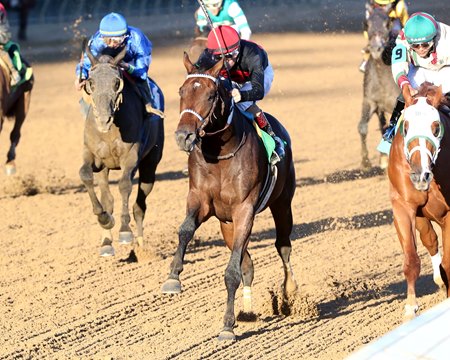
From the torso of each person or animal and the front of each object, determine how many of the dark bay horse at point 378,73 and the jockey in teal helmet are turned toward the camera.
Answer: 2

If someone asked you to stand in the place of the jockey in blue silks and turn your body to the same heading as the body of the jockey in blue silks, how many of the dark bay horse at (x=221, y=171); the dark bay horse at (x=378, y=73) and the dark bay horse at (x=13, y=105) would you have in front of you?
1

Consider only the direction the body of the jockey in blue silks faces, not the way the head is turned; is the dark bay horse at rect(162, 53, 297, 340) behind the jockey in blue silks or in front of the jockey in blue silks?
in front

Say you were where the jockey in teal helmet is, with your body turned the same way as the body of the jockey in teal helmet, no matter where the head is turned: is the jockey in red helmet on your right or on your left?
on your right

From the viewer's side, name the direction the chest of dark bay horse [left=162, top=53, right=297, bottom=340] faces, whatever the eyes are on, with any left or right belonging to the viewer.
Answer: facing the viewer and to the left of the viewer

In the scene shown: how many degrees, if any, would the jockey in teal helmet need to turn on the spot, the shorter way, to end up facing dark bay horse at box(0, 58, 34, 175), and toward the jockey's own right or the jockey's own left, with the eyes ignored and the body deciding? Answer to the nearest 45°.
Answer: approximately 135° to the jockey's own right

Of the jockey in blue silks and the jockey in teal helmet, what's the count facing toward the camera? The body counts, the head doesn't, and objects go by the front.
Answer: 2

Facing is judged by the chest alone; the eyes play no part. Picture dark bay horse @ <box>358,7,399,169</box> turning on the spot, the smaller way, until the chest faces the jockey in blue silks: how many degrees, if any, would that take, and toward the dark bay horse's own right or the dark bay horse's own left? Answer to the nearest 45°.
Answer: approximately 45° to the dark bay horse's own right

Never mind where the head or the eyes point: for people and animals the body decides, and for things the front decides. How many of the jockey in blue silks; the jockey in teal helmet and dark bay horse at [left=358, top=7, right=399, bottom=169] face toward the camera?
3

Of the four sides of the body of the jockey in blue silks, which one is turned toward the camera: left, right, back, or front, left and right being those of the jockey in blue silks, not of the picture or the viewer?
front

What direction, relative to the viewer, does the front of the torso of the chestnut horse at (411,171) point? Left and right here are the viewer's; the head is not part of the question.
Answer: facing the viewer

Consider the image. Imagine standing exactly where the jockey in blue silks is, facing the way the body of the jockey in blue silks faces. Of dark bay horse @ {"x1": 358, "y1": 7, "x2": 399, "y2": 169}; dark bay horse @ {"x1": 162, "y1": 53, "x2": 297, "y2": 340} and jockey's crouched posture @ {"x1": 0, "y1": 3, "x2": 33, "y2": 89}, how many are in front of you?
1

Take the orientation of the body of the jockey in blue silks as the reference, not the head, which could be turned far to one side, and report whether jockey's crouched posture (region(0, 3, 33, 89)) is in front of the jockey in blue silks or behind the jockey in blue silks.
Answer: behind

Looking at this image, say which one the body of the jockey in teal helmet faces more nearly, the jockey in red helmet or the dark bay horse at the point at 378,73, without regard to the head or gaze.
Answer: the jockey in red helmet

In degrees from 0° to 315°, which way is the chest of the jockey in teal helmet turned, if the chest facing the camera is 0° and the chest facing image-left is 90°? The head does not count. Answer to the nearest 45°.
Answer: approximately 0°
